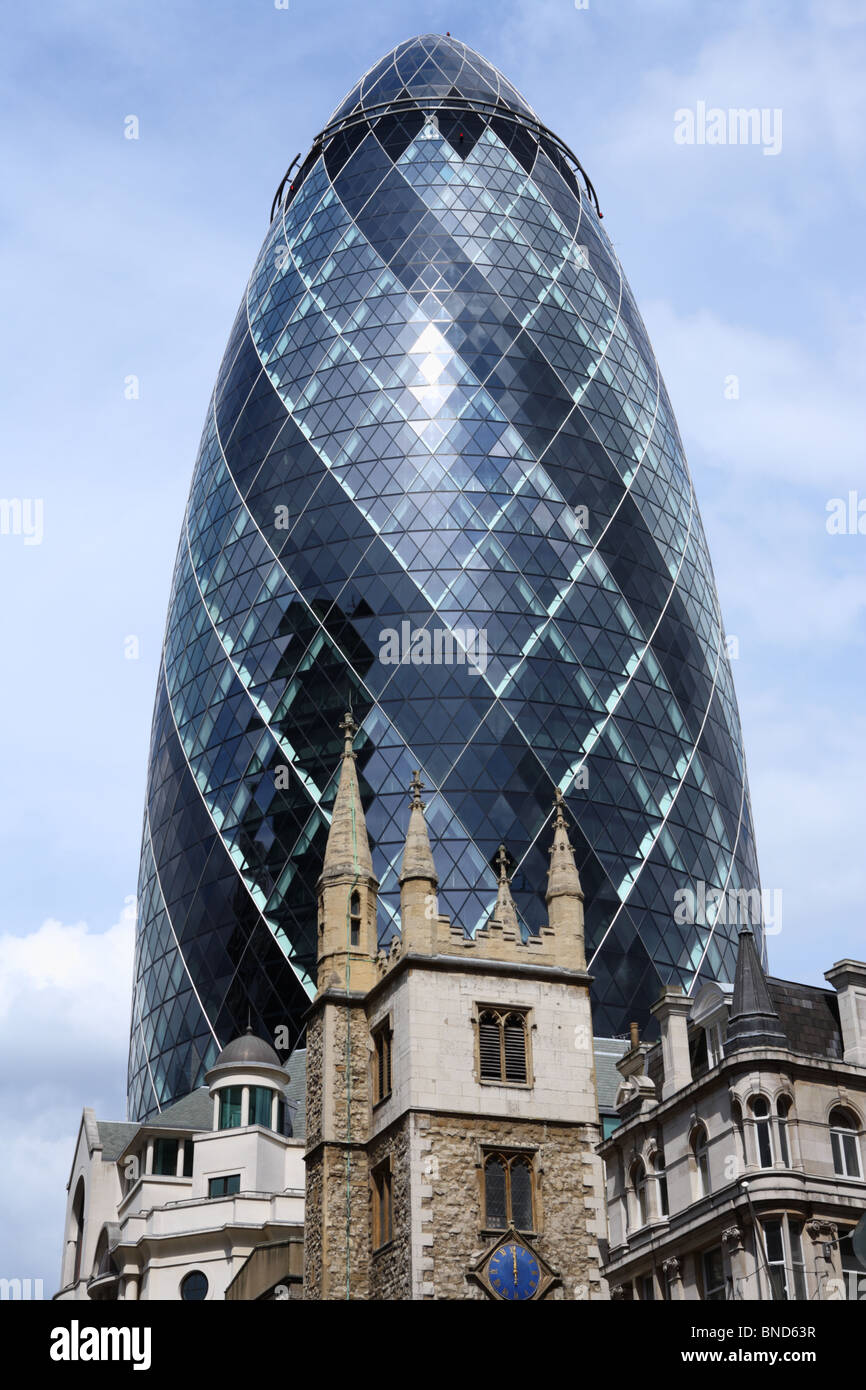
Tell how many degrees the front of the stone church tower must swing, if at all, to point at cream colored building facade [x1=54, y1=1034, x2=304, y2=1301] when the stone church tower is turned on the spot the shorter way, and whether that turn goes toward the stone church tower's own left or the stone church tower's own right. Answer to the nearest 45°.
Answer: approximately 135° to the stone church tower's own right

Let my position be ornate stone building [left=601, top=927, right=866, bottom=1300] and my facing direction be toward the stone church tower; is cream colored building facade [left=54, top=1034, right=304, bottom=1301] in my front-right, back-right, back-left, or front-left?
front-right

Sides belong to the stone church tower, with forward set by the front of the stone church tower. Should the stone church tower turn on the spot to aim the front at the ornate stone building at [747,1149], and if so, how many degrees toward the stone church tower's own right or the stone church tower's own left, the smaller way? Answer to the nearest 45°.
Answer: approximately 45° to the stone church tower's own left

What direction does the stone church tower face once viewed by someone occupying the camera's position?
facing the viewer
